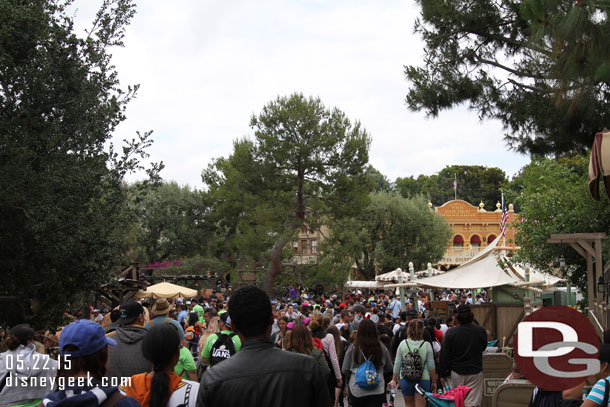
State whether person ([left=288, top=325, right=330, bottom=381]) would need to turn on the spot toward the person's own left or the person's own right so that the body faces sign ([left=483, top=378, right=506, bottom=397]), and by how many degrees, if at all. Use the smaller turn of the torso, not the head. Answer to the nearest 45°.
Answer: approximately 45° to the person's own right

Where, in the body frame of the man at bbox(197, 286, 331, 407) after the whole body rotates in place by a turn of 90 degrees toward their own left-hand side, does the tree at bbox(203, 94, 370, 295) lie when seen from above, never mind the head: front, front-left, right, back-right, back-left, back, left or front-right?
right

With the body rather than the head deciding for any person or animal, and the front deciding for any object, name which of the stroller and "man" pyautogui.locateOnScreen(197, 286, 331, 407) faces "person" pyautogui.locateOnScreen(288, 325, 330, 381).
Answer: the man

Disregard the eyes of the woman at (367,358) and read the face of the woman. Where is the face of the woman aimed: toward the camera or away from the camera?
away from the camera

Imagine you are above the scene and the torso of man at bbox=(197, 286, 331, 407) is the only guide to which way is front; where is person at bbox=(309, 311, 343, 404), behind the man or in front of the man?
in front

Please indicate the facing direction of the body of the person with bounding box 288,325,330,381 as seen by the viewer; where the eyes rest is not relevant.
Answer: away from the camera

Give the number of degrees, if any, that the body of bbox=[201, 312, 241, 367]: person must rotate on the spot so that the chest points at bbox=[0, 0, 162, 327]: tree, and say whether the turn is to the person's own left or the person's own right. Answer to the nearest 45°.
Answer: approximately 45° to the person's own left

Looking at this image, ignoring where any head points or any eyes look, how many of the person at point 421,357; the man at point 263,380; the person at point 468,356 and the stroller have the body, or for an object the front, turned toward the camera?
0

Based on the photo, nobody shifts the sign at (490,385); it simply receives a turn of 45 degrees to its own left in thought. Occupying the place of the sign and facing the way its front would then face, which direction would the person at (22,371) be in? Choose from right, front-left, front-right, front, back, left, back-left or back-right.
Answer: right

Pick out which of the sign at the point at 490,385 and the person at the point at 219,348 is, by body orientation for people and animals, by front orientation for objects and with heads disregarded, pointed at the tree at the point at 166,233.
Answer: the person

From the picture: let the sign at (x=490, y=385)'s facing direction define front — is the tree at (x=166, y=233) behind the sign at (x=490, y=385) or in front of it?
behind

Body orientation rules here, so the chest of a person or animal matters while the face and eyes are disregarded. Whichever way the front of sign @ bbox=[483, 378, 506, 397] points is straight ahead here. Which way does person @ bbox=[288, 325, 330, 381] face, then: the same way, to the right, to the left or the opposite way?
the opposite way

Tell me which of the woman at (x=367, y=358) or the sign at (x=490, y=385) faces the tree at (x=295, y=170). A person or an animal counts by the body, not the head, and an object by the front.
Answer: the woman

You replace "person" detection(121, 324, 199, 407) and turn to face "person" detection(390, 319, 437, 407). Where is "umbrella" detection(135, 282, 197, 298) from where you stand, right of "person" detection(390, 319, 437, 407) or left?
left

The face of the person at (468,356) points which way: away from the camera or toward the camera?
away from the camera

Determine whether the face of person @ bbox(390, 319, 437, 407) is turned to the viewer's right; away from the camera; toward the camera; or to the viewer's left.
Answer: away from the camera

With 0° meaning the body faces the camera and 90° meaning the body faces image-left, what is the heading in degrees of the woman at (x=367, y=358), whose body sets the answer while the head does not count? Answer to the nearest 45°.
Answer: approximately 180°

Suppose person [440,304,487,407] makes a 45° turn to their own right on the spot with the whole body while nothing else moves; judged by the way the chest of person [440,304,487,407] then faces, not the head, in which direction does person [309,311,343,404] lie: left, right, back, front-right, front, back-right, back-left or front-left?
back-left

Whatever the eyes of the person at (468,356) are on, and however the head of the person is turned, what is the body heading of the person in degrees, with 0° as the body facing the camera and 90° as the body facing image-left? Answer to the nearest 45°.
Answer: approximately 180°
